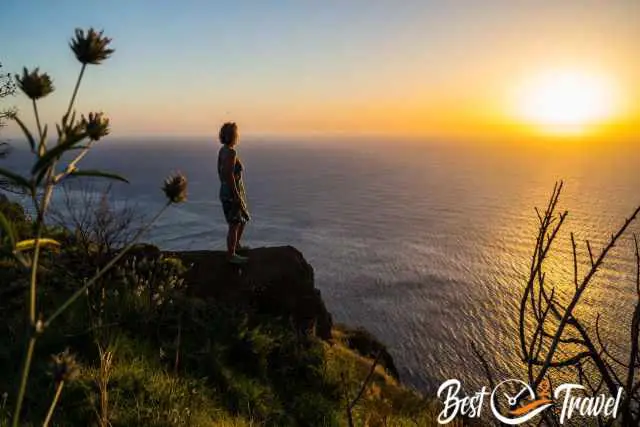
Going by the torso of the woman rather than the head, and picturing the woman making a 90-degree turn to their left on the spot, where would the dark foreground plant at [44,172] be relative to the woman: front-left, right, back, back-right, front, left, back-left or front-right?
back

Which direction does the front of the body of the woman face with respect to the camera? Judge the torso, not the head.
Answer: to the viewer's right
